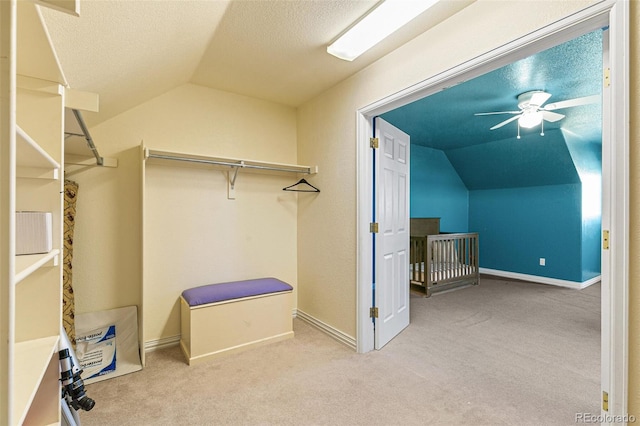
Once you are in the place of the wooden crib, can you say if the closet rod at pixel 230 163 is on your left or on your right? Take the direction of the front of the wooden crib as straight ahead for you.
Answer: on your right

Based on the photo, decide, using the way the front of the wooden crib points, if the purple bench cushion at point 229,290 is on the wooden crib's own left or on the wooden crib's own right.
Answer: on the wooden crib's own right

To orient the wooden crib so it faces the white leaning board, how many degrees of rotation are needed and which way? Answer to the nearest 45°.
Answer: approximately 90° to its right

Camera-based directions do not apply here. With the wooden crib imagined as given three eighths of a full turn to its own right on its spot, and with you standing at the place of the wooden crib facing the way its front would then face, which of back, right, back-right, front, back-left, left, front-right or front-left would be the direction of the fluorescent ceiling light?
left

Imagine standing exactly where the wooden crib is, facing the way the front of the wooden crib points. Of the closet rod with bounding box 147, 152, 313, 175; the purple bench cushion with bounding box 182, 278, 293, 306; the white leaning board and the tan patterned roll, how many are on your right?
4

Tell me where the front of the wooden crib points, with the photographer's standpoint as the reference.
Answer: facing the viewer and to the right of the viewer

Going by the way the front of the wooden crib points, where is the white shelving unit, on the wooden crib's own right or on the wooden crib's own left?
on the wooden crib's own right

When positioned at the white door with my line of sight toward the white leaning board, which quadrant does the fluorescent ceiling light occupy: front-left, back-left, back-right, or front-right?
front-left

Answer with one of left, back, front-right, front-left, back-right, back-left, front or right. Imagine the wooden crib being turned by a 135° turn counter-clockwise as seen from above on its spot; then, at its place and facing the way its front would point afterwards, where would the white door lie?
back

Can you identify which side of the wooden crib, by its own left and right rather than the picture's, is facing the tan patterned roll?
right
